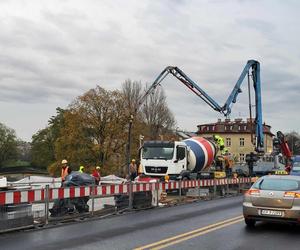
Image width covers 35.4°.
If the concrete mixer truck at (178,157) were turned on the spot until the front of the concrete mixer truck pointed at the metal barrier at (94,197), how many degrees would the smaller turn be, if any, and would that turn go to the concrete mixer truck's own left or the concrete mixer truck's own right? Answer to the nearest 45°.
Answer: approximately 45° to the concrete mixer truck's own left
